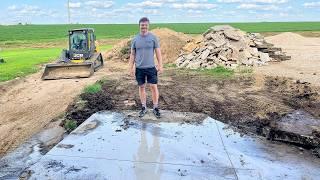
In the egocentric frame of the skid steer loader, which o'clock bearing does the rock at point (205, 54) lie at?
The rock is roughly at 8 o'clock from the skid steer loader.

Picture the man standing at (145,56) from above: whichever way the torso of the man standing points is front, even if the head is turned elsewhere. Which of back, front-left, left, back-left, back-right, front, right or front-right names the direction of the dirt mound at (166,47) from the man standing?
back

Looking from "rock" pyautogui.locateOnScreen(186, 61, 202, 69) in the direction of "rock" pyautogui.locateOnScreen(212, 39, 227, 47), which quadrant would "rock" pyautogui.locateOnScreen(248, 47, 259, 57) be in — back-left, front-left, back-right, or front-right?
front-right

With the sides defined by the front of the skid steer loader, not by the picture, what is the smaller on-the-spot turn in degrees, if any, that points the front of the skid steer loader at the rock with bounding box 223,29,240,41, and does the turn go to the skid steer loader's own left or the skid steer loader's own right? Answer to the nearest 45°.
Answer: approximately 135° to the skid steer loader's own left

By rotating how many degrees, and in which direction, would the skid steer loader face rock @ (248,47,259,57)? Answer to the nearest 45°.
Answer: approximately 135° to its left

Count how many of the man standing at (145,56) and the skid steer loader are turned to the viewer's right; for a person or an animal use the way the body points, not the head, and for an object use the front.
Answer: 0

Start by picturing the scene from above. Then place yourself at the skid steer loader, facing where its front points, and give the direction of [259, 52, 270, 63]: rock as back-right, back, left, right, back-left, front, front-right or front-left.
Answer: back-left

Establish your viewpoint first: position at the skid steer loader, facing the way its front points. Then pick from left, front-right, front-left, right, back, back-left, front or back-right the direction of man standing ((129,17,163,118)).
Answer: front-left

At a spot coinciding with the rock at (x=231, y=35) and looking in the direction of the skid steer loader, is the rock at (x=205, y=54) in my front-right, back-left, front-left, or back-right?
front-left

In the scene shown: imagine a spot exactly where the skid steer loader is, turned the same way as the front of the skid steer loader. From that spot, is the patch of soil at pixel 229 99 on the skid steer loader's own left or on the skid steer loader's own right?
on the skid steer loader's own left

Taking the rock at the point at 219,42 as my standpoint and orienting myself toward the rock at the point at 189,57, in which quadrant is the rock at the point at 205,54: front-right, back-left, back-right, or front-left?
front-left

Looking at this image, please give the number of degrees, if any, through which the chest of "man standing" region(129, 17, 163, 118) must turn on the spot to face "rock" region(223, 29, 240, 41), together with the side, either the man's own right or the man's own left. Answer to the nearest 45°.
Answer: approximately 180°

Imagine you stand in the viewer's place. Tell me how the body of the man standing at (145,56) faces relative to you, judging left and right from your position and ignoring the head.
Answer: facing the viewer

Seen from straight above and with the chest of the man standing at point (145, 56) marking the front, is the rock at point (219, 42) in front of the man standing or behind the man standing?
behind

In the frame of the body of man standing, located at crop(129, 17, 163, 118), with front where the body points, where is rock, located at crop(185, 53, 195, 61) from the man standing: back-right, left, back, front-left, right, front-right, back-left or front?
back
